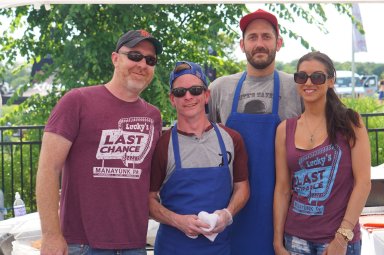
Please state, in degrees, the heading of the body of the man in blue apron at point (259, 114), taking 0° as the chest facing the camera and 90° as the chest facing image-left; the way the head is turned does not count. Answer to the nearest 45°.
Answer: approximately 0°

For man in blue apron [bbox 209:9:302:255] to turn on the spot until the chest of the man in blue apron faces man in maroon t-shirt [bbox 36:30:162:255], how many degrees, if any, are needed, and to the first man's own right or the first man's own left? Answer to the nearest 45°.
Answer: approximately 45° to the first man's own right

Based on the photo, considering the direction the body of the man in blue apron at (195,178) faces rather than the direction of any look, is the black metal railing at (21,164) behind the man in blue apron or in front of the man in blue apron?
behind

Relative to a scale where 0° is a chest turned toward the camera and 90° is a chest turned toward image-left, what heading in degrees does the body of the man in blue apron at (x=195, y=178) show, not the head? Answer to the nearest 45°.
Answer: approximately 0°

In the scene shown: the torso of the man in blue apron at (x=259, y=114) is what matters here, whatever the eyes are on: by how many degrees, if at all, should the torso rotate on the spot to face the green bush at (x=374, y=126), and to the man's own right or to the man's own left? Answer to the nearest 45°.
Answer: approximately 180°

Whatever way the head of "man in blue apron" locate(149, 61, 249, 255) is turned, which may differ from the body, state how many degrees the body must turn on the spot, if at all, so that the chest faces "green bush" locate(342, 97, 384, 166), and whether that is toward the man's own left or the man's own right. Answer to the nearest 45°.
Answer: approximately 135° to the man's own left

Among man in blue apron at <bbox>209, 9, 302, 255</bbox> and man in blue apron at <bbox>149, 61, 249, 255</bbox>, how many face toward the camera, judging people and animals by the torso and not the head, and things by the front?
2
